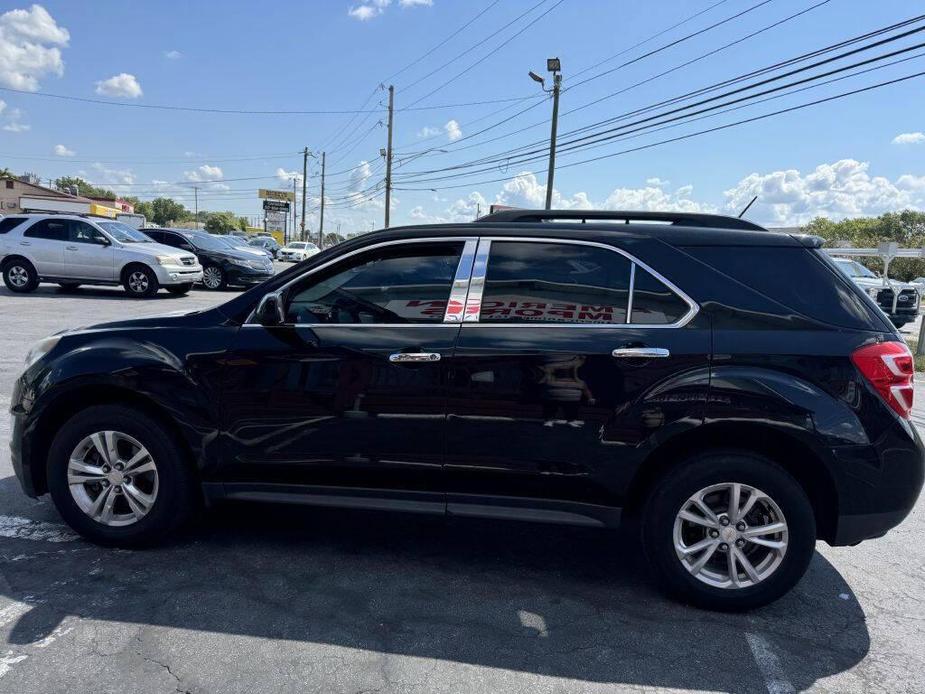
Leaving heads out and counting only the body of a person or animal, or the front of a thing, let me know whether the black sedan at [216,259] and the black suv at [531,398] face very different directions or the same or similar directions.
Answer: very different directions

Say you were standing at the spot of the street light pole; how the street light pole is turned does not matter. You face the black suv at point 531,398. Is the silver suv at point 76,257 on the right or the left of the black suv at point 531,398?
right

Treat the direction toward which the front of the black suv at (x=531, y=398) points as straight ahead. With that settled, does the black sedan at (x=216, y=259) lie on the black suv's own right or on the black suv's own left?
on the black suv's own right

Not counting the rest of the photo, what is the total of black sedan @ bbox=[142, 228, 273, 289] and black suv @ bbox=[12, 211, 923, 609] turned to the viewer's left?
1

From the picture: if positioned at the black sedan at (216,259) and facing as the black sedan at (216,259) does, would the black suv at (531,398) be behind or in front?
in front

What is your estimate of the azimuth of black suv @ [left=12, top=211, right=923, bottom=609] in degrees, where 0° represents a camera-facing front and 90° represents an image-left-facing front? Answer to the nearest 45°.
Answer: approximately 90°

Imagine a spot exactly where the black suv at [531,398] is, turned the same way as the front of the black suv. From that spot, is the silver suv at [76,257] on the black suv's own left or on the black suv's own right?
on the black suv's own right

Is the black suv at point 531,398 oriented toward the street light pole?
no

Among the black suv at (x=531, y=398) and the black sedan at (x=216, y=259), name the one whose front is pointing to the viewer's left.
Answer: the black suv at (x=531, y=398)

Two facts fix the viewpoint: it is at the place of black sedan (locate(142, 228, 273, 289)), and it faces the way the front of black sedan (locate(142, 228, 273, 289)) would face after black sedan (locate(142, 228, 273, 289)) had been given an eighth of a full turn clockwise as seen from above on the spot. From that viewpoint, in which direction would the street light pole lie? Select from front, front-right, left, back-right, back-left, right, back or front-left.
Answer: left

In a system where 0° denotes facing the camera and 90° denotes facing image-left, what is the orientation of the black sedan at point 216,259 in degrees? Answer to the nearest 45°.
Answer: approximately 315°
